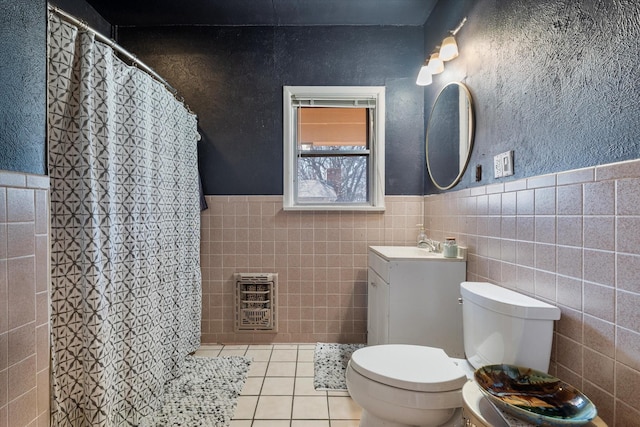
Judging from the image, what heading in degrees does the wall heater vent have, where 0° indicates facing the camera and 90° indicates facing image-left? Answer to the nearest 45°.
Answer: approximately 0°

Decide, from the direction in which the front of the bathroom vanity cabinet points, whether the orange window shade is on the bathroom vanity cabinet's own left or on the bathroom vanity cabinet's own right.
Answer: on the bathroom vanity cabinet's own right
